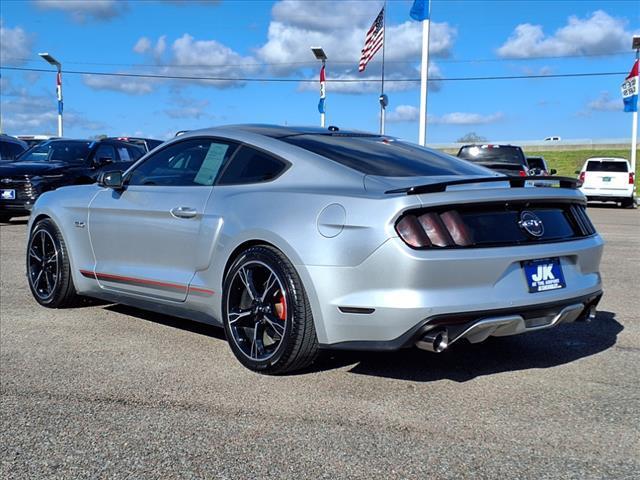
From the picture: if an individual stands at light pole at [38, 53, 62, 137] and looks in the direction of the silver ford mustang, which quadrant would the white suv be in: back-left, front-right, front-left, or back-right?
front-left

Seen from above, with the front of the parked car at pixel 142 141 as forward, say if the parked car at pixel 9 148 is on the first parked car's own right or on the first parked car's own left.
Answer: on the first parked car's own right

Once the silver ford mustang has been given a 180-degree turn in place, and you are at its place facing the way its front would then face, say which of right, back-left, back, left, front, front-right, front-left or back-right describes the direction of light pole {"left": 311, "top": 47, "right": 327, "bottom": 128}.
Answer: back-left

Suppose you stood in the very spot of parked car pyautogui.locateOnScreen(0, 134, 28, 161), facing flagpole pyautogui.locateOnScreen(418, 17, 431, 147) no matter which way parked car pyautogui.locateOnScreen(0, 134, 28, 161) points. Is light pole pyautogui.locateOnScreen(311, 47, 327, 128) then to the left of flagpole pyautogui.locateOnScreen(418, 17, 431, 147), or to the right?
left

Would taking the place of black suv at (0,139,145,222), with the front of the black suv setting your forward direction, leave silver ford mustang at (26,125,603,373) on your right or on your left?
on your left

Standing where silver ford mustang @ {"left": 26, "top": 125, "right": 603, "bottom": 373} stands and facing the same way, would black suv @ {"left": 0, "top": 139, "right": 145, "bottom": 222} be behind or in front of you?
in front

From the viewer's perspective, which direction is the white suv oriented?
away from the camera

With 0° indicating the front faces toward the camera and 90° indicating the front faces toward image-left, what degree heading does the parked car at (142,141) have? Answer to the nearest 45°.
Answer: approximately 45°

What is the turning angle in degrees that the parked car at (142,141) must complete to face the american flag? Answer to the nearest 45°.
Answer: approximately 180°

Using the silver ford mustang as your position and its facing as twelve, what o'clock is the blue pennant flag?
The blue pennant flag is roughly at 2 o'clock from the silver ford mustang.
